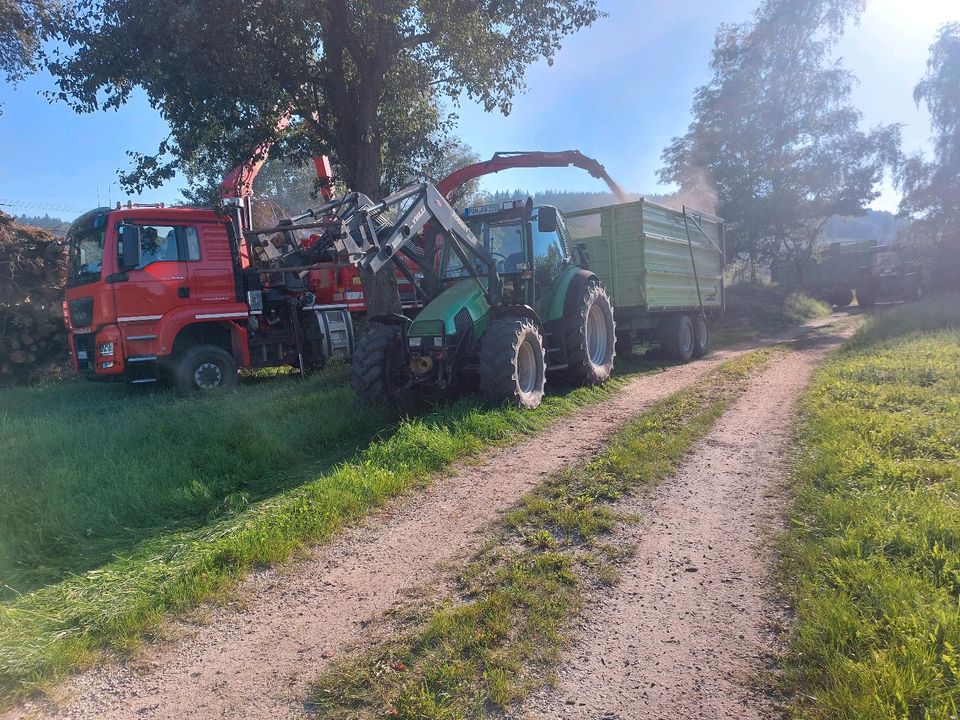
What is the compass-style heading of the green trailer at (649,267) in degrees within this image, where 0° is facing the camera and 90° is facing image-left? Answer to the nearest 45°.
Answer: approximately 45°

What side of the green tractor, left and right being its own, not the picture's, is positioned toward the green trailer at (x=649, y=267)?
back

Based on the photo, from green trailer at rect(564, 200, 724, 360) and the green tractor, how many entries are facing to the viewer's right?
0

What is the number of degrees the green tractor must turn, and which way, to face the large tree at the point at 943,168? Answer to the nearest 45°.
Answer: approximately 180°

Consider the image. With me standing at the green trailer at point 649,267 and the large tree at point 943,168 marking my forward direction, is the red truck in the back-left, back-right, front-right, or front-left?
back-left

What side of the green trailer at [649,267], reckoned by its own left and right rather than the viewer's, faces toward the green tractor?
front

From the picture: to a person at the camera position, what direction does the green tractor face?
facing the viewer and to the left of the viewer

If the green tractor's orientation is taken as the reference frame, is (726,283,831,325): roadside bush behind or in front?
behind

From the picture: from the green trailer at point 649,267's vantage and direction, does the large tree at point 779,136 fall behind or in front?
behind

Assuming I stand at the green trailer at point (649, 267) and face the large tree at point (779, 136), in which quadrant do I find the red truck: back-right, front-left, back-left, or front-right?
back-left
